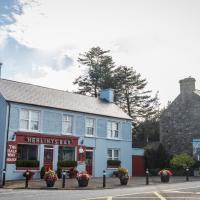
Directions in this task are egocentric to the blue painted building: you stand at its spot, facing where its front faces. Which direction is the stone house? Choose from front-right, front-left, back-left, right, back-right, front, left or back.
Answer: left

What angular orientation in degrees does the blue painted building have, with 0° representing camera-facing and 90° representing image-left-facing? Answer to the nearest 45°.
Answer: approximately 315°

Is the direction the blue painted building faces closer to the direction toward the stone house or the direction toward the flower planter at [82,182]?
the flower planter

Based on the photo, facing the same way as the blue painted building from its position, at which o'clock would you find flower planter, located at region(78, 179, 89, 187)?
The flower planter is roughly at 1 o'clock from the blue painted building.
